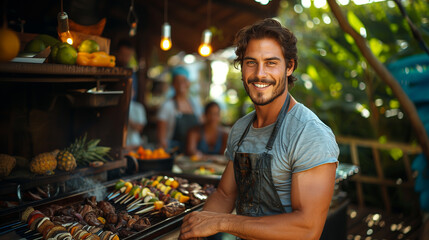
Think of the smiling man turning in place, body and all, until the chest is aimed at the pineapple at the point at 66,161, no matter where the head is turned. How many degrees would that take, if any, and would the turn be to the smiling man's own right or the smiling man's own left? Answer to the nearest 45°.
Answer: approximately 45° to the smiling man's own right

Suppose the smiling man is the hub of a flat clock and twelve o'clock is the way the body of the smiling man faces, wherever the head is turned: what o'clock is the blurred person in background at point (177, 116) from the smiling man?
The blurred person in background is roughly at 4 o'clock from the smiling man.

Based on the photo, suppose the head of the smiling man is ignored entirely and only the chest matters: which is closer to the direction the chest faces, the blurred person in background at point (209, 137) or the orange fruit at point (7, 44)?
the orange fruit

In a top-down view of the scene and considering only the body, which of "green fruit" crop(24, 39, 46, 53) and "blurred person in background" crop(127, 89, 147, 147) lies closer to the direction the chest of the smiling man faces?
the green fruit

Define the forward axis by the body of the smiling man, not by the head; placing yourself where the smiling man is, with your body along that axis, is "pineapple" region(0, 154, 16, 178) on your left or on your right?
on your right

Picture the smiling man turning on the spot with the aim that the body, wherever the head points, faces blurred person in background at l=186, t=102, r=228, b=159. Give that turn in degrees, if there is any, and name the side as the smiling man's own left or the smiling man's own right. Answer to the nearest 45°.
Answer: approximately 135° to the smiling man's own right

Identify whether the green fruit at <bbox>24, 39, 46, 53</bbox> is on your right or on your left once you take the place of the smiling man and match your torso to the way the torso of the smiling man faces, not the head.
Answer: on your right

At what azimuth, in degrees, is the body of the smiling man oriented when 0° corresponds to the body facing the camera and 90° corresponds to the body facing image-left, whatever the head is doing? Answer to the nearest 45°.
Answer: approximately 45°
